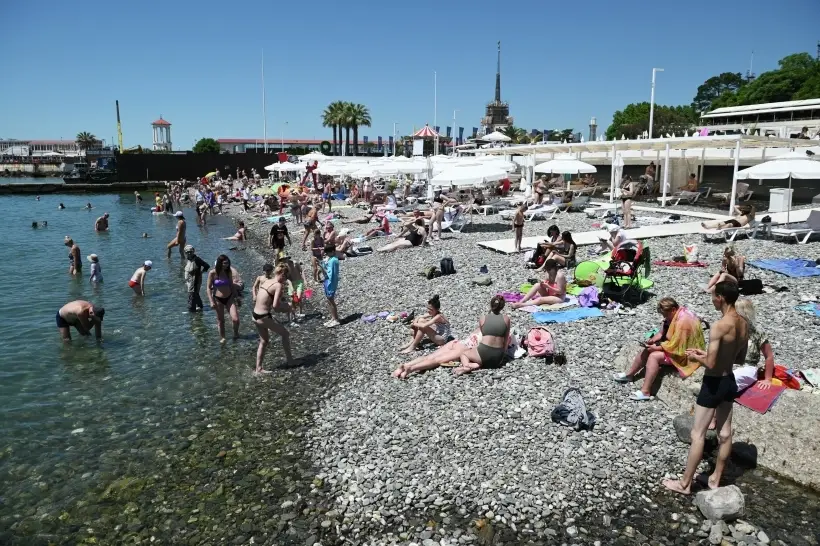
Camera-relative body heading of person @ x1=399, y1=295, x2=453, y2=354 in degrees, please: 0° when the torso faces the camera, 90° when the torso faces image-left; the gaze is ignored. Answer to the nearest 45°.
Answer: approximately 45°

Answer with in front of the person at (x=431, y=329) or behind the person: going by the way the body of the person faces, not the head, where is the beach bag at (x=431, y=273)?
behind

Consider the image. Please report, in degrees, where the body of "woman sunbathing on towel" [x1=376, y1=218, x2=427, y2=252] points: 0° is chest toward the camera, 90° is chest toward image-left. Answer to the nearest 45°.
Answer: approximately 90°

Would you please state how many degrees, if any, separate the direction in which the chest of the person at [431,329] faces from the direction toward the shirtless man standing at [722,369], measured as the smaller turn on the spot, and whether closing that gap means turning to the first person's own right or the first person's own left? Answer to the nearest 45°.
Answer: approximately 90° to the first person's own left

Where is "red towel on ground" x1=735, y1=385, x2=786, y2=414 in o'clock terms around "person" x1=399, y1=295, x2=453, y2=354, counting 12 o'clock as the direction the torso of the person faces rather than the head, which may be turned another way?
The red towel on ground is roughly at 9 o'clock from the person.

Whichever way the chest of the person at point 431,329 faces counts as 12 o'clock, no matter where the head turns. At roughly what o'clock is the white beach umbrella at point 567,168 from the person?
The white beach umbrella is roughly at 5 o'clock from the person.

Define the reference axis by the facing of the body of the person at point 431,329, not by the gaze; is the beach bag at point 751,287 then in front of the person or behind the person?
behind
